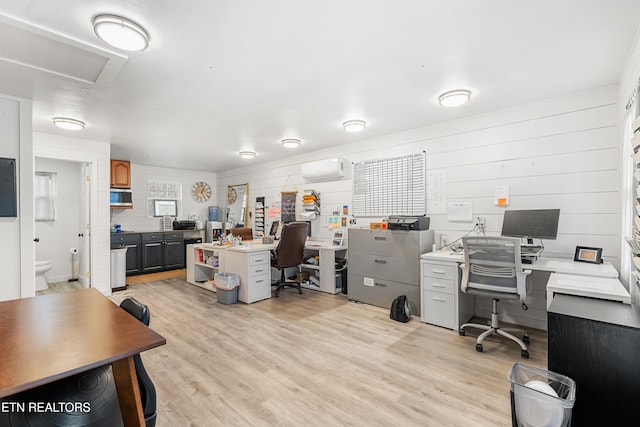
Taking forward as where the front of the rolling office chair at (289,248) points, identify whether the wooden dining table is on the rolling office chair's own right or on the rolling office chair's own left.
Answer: on the rolling office chair's own left

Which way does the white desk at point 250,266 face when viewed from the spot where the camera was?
facing the viewer and to the right of the viewer

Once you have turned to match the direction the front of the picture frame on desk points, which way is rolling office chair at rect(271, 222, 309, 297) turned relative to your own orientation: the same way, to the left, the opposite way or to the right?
to the right

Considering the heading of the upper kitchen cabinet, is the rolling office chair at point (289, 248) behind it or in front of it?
in front

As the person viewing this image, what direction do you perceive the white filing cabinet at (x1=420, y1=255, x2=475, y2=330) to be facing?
facing the viewer and to the left of the viewer

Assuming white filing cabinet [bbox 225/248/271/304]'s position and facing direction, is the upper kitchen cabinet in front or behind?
behind

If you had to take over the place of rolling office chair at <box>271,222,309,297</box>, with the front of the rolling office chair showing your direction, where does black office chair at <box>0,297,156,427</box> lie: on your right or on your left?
on your left

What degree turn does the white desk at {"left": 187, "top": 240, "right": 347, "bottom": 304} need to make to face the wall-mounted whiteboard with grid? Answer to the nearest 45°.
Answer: approximately 45° to its left

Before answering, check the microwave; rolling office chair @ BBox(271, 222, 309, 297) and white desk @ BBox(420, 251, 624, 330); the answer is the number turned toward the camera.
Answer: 2

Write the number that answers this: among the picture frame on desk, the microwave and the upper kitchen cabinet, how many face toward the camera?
3
